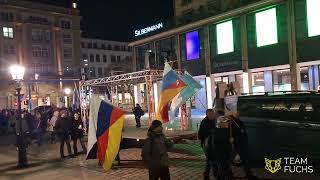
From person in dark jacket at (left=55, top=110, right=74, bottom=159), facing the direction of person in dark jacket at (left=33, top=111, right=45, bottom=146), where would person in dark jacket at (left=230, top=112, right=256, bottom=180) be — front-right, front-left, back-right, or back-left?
back-right

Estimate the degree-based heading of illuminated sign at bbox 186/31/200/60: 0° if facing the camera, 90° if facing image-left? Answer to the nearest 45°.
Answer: approximately 45°

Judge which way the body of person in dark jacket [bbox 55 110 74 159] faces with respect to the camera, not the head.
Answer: toward the camera

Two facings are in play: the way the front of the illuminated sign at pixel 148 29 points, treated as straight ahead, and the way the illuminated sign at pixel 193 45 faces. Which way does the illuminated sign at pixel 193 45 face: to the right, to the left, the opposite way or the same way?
the same way

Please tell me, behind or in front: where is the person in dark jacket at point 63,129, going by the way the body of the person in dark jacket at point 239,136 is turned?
in front

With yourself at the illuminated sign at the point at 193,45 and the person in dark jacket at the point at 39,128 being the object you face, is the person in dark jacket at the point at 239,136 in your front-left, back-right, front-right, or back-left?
front-left

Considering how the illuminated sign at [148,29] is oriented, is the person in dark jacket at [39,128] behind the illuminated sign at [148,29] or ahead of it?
ahead

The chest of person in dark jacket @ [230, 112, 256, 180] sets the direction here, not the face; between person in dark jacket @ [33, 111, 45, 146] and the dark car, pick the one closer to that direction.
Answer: the person in dark jacket

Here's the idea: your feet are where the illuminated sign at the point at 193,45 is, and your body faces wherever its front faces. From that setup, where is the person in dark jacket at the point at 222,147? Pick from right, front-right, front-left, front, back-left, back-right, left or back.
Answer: front-left

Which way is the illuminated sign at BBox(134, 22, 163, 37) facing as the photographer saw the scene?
facing the viewer and to the left of the viewer

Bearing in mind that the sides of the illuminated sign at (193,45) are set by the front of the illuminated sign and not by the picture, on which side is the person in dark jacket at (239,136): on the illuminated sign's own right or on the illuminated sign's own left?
on the illuminated sign's own left

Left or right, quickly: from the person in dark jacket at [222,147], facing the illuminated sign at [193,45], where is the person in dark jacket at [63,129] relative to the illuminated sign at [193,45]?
left

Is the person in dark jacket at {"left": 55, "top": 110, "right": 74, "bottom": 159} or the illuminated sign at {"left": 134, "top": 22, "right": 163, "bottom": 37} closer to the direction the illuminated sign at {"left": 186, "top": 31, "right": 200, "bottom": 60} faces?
the person in dark jacket
